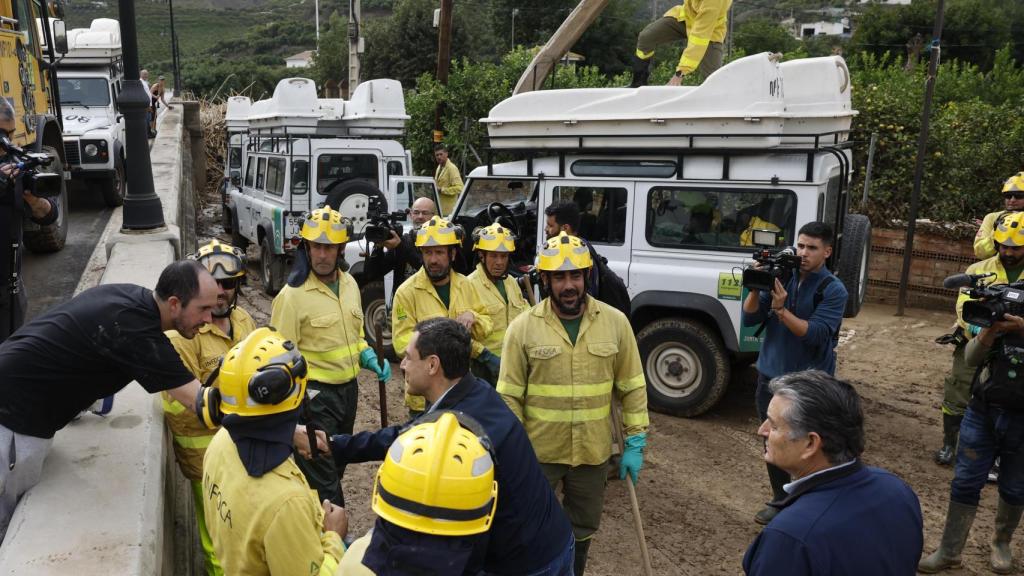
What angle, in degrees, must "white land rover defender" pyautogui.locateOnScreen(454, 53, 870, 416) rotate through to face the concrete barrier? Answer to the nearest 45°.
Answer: approximately 45° to its left

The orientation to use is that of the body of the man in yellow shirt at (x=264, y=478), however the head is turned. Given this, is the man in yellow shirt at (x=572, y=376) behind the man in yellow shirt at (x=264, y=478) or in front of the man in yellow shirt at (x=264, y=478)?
in front

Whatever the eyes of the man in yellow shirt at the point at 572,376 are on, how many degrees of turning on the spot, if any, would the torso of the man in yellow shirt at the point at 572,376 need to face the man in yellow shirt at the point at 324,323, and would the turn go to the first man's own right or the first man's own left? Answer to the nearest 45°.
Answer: approximately 90° to the first man's own right

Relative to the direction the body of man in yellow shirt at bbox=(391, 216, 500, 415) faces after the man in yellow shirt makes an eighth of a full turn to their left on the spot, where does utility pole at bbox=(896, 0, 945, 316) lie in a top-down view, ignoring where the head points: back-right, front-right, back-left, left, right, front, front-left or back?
left

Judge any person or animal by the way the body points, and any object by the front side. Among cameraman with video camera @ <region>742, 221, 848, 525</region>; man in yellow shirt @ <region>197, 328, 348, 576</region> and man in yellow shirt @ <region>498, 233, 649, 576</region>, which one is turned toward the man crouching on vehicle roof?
man in yellow shirt @ <region>197, 328, 348, 576</region>

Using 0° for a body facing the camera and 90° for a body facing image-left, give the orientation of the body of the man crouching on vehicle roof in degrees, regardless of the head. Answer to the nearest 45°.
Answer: approximately 90°

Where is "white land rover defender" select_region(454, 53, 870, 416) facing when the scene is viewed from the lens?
facing to the left of the viewer

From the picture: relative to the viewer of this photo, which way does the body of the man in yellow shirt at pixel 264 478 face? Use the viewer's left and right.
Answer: facing away from the viewer and to the right of the viewer

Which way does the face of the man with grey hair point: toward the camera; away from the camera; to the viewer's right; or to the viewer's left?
to the viewer's left

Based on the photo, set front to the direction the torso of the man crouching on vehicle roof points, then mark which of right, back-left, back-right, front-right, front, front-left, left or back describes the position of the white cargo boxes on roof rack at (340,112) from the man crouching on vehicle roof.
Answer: front-right
